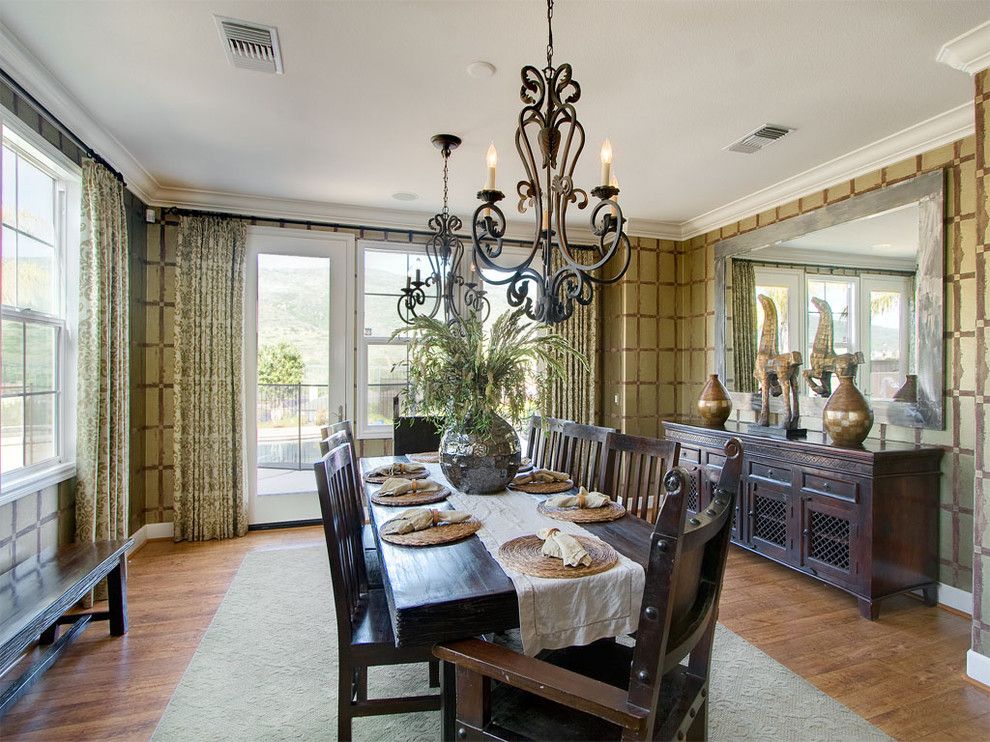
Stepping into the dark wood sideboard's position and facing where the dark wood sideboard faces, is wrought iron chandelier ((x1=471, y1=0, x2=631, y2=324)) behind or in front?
in front

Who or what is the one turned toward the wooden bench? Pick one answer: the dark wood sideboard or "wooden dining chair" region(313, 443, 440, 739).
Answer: the dark wood sideboard

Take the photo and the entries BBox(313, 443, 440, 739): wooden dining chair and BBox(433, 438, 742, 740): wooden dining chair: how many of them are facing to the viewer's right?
1

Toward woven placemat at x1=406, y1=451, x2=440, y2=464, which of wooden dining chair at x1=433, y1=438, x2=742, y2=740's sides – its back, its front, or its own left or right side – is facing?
front

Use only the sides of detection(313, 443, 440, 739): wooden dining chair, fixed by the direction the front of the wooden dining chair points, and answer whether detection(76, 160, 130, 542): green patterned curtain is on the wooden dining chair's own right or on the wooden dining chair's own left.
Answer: on the wooden dining chair's own left

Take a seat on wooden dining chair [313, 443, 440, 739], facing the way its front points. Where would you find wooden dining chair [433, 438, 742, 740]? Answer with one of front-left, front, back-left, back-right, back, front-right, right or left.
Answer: front-right

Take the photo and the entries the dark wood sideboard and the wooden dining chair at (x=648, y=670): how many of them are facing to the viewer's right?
0

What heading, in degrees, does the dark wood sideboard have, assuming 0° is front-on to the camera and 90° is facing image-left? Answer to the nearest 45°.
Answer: approximately 45°

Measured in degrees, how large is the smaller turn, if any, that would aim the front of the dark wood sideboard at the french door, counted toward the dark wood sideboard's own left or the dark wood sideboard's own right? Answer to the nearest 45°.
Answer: approximately 45° to the dark wood sideboard's own right

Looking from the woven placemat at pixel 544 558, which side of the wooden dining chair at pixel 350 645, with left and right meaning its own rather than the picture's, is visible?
front

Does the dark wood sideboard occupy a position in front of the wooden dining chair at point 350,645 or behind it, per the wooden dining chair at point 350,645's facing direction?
in front

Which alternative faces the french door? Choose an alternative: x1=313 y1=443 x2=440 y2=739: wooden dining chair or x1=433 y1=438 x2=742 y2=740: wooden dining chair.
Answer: x1=433 y1=438 x2=742 y2=740: wooden dining chair

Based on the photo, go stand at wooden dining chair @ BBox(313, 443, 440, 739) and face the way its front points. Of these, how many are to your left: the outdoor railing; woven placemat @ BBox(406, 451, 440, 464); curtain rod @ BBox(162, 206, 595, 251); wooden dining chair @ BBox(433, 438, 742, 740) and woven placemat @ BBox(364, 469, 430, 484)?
4

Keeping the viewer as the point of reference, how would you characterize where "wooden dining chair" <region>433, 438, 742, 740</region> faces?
facing away from the viewer and to the left of the viewer

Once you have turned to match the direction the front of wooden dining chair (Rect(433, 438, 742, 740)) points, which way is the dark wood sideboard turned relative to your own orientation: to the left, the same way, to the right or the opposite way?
to the left

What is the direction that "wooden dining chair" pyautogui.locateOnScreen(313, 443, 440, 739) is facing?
to the viewer's right

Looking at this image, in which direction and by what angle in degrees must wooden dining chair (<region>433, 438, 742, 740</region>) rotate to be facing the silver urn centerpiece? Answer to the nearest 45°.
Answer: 0° — it already faces it
